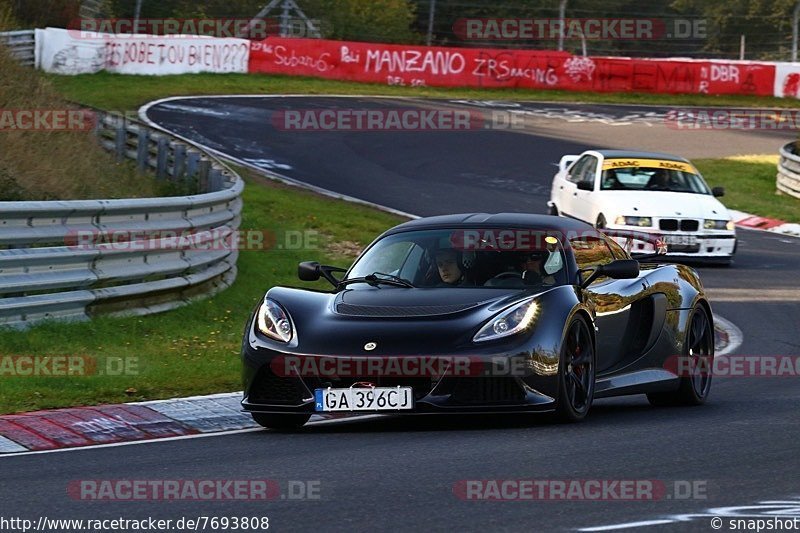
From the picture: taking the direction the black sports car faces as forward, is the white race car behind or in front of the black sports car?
behind

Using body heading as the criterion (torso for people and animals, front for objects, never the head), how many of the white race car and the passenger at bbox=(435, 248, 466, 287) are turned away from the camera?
0

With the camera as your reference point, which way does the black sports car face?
facing the viewer and to the left of the viewer

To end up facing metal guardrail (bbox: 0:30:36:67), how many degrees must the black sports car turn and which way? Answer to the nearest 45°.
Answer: approximately 90° to its right

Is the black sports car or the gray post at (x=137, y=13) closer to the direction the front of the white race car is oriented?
the black sports car

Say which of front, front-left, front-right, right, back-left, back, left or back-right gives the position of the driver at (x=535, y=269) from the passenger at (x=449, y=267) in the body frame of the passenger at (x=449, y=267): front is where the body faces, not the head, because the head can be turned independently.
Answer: back-left

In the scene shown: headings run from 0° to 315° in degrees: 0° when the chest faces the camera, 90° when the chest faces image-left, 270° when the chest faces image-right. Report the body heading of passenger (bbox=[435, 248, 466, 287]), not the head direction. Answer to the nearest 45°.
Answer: approximately 45°

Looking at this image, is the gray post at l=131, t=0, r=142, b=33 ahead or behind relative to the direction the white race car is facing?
behind

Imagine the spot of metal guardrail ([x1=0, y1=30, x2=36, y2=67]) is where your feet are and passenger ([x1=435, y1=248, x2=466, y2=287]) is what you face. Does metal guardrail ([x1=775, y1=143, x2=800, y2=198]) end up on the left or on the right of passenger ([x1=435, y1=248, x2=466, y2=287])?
left

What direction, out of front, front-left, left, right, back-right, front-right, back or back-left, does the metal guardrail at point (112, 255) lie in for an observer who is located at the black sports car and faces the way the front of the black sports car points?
right

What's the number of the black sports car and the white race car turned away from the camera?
0

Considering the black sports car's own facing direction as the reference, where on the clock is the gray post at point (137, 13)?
The gray post is roughly at 4 o'clock from the black sports car.

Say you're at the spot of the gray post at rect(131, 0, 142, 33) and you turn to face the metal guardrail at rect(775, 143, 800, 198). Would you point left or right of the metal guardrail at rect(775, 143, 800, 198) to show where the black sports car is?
right
